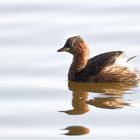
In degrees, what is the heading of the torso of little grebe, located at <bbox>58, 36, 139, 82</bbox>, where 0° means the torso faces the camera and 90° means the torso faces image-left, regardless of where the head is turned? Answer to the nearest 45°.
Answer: approximately 90°
